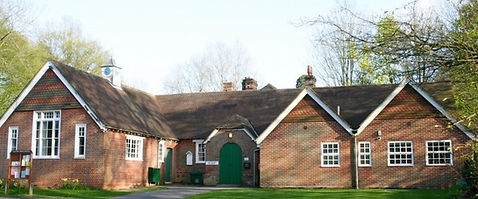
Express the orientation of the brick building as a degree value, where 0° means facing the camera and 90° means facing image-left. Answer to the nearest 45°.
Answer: approximately 0°
